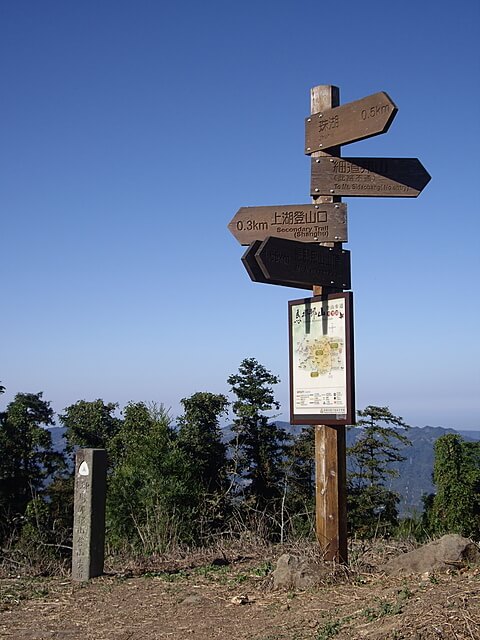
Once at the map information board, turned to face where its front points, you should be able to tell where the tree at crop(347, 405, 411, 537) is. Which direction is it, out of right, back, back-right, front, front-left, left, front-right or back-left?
back-right

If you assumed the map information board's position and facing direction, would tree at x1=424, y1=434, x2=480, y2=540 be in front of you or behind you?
behind

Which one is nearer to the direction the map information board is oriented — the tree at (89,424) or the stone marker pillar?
the stone marker pillar

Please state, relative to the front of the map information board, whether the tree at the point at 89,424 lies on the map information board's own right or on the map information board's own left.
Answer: on the map information board's own right

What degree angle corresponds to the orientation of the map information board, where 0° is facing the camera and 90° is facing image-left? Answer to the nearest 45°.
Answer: approximately 45°

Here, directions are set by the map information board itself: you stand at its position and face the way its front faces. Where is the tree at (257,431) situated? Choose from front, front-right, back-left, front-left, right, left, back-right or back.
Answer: back-right

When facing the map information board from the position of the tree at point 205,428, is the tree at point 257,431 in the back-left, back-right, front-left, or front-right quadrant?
back-left

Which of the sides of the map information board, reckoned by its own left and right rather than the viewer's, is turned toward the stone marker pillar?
right

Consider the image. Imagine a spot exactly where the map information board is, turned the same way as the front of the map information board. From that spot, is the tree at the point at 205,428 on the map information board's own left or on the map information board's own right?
on the map information board's own right

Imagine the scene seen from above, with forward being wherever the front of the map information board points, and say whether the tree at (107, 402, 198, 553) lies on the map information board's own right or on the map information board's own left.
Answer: on the map information board's own right
